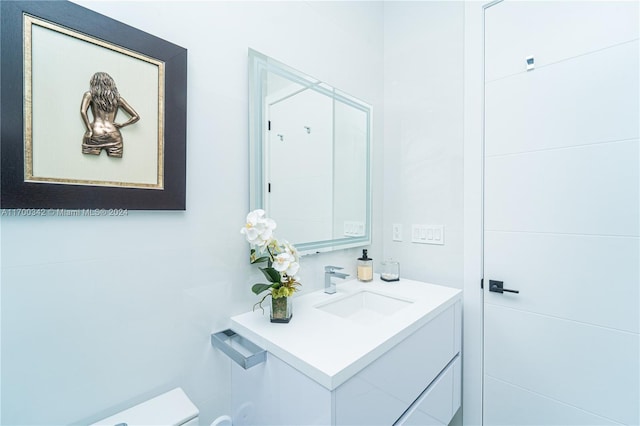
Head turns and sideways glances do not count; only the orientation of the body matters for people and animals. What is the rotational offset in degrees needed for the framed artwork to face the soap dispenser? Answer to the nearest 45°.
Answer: approximately 45° to its left

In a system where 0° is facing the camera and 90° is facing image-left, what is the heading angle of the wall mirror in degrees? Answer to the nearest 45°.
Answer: approximately 315°

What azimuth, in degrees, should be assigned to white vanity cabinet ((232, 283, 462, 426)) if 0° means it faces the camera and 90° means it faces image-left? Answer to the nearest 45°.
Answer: approximately 315°

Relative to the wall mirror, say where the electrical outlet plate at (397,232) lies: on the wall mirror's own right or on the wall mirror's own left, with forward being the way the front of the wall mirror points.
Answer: on the wall mirror's own left

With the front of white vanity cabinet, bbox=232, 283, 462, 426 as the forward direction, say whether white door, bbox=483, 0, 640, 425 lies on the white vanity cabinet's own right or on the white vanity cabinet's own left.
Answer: on the white vanity cabinet's own left

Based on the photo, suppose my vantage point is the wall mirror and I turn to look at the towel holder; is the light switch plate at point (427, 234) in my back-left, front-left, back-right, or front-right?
back-left

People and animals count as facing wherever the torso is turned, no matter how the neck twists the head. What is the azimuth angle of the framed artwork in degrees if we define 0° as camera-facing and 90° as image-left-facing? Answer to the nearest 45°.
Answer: approximately 315°

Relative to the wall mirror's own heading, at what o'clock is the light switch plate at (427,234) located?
The light switch plate is roughly at 10 o'clock from the wall mirror.

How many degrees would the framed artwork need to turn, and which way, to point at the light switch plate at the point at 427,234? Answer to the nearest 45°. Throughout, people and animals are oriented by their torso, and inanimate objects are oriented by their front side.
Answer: approximately 45° to its left
